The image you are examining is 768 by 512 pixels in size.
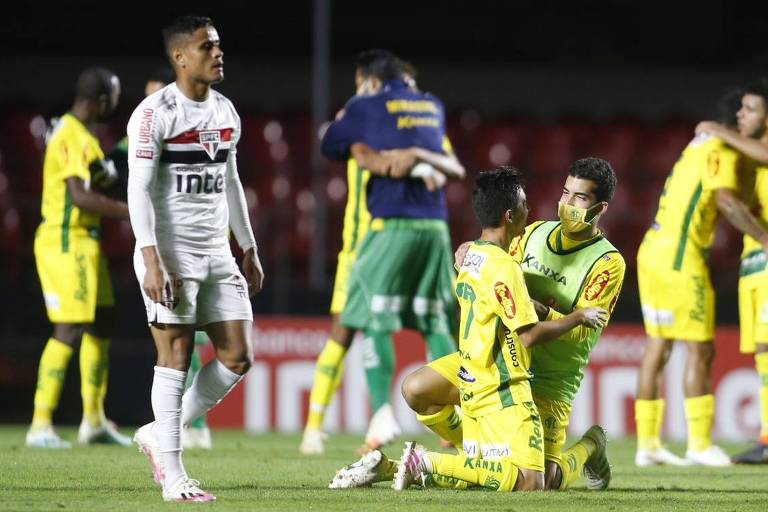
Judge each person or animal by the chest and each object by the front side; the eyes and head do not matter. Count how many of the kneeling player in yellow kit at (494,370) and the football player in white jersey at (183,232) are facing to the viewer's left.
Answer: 0

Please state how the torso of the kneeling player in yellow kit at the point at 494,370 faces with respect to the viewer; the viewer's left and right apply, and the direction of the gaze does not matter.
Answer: facing away from the viewer and to the right of the viewer

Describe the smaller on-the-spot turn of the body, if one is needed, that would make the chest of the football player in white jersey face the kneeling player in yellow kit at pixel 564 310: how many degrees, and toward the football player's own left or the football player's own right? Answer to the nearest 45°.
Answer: approximately 45° to the football player's own left

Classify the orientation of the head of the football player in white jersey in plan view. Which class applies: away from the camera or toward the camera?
toward the camera

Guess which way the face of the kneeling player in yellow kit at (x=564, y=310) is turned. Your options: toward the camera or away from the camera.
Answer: toward the camera

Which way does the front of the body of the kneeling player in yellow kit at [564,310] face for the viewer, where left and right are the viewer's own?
facing the viewer and to the left of the viewer

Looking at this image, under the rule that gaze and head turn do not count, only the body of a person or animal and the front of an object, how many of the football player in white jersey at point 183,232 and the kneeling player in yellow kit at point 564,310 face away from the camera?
0

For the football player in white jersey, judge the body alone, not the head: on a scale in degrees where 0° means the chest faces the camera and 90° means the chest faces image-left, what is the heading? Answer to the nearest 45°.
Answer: approximately 315°

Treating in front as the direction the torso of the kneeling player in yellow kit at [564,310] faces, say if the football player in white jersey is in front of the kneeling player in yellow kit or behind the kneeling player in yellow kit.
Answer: in front

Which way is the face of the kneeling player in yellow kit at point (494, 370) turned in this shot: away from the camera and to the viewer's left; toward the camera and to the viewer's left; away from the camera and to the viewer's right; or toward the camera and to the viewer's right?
away from the camera and to the viewer's right
